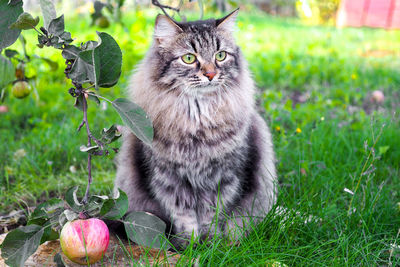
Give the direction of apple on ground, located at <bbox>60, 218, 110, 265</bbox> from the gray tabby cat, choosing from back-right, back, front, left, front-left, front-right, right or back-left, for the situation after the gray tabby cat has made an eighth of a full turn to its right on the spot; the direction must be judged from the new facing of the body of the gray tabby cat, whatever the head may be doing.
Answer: front

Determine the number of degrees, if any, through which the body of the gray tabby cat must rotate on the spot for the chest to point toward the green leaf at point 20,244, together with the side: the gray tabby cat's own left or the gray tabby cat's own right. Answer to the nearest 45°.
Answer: approximately 45° to the gray tabby cat's own right

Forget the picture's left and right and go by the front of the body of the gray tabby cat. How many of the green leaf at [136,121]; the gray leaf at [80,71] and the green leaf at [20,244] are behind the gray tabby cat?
0

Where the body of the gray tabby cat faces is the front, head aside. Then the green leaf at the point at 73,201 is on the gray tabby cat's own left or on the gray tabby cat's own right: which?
on the gray tabby cat's own right

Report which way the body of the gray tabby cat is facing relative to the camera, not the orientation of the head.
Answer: toward the camera

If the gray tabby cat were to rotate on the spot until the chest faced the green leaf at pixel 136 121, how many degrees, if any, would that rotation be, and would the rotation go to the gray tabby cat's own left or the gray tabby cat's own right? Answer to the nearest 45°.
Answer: approximately 45° to the gray tabby cat's own right

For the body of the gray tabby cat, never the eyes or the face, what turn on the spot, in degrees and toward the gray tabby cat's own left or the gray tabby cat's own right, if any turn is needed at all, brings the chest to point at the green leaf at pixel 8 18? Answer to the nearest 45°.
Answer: approximately 90° to the gray tabby cat's own right

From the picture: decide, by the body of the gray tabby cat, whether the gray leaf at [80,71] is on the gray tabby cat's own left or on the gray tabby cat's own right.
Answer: on the gray tabby cat's own right
